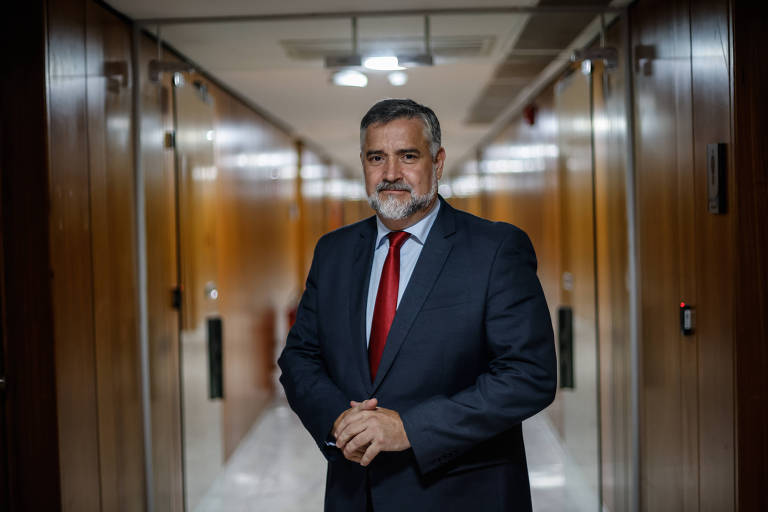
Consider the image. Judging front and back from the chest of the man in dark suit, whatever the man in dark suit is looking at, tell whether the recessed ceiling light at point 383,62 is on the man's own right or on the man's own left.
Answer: on the man's own right

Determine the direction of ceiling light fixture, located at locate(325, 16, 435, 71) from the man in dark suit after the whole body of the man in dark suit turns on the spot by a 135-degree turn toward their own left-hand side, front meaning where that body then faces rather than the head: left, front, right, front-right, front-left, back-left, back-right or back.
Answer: left

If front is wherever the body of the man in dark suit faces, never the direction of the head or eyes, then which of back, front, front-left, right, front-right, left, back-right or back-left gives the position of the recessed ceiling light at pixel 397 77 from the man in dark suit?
back-right

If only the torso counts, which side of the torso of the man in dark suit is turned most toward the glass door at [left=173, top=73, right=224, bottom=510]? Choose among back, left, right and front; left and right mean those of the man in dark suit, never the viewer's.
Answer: right

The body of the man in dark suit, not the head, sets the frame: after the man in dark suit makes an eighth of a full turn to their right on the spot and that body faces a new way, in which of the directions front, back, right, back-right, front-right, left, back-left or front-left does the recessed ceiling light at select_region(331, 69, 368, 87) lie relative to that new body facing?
right

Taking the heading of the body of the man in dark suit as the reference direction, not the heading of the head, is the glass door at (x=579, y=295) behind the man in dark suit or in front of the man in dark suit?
behind
